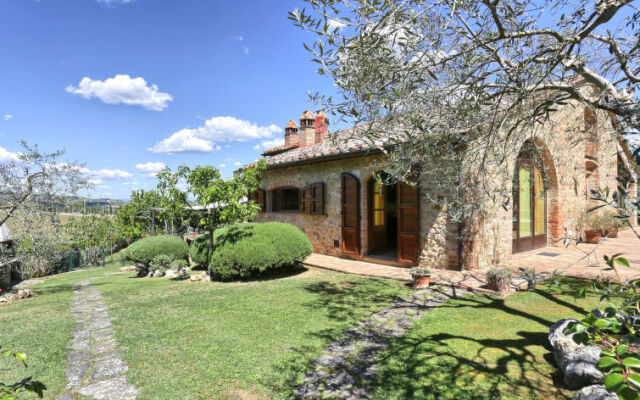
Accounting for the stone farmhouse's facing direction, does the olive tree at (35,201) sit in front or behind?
in front

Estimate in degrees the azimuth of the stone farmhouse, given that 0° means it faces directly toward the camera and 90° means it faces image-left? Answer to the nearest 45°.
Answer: approximately 45°

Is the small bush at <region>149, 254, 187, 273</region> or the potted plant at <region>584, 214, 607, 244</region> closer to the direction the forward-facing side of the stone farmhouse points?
the small bush

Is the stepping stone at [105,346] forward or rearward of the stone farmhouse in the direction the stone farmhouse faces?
forward

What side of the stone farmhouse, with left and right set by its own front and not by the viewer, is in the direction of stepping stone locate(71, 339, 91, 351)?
front

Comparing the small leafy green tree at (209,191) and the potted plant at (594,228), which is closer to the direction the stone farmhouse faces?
the small leafy green tree

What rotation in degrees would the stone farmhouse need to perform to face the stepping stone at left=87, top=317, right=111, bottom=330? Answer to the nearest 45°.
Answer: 0° — it already faces it
